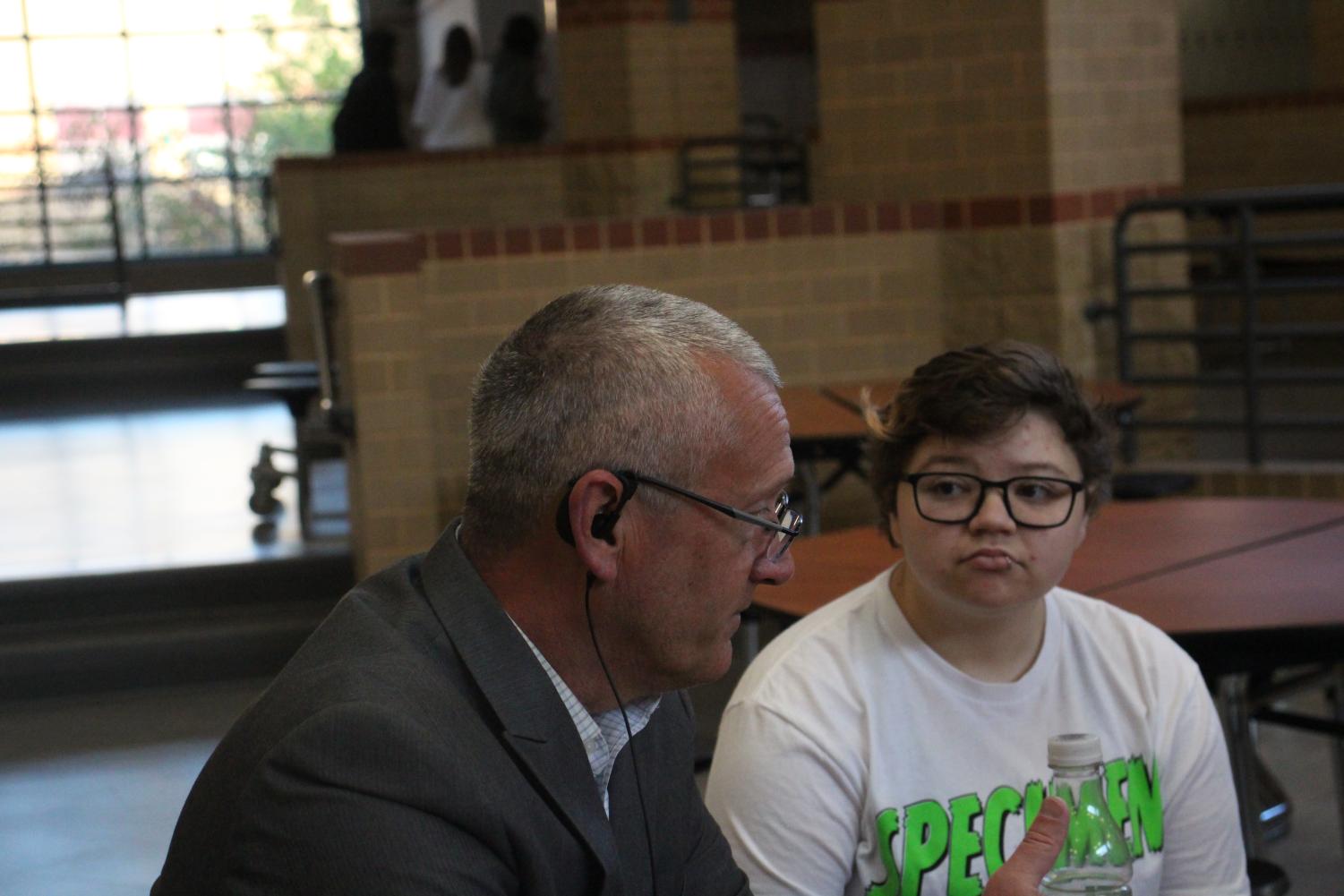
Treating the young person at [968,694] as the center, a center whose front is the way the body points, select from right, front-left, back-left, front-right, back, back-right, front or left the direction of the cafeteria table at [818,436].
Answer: back

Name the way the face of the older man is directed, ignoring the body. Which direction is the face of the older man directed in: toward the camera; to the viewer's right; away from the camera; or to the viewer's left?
to the viewer's right

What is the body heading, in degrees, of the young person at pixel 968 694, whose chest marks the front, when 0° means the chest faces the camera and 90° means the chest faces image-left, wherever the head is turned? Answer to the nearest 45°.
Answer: approximately 0°
